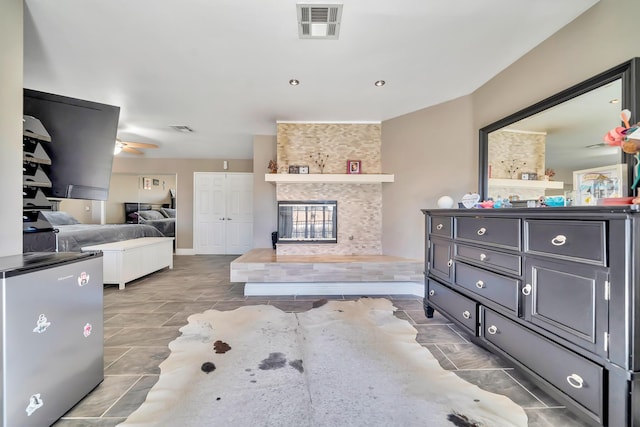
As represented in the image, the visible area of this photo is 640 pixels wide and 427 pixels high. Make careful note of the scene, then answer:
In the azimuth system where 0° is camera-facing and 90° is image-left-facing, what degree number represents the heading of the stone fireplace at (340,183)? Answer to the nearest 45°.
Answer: approximately 0°

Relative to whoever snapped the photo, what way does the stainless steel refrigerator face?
facing the viewer and to the right of the viewer

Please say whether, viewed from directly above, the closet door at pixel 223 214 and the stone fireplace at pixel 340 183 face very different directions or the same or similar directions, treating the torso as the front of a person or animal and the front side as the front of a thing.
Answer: same or similar directions

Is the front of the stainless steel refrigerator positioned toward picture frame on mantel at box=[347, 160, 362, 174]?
no

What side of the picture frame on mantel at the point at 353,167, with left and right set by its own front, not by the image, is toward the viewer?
front

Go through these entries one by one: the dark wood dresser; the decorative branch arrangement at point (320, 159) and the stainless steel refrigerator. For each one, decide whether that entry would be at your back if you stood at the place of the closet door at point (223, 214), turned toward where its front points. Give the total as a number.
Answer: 0

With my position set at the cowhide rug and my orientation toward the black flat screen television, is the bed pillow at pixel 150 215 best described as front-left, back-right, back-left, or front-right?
front-right

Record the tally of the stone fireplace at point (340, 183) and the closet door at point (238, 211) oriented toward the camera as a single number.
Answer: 2

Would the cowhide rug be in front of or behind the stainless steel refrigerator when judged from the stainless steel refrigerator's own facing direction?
in front

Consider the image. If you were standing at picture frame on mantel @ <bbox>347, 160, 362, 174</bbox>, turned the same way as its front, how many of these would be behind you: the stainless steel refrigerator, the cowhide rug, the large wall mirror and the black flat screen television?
0

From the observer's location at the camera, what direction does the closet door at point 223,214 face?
facing the viewer

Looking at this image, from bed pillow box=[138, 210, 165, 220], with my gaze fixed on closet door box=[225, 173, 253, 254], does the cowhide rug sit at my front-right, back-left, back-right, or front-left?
front-right

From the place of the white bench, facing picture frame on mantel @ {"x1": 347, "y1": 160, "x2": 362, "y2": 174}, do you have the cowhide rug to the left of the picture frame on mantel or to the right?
right

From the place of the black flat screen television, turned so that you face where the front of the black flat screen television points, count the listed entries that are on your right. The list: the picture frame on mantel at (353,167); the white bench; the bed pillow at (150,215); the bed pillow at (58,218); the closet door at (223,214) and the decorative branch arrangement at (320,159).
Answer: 0

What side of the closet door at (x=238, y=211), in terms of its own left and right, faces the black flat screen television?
front

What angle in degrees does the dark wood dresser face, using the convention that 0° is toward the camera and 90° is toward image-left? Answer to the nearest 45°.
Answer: approximately 45°

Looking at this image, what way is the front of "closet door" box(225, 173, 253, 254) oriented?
toward the camera
